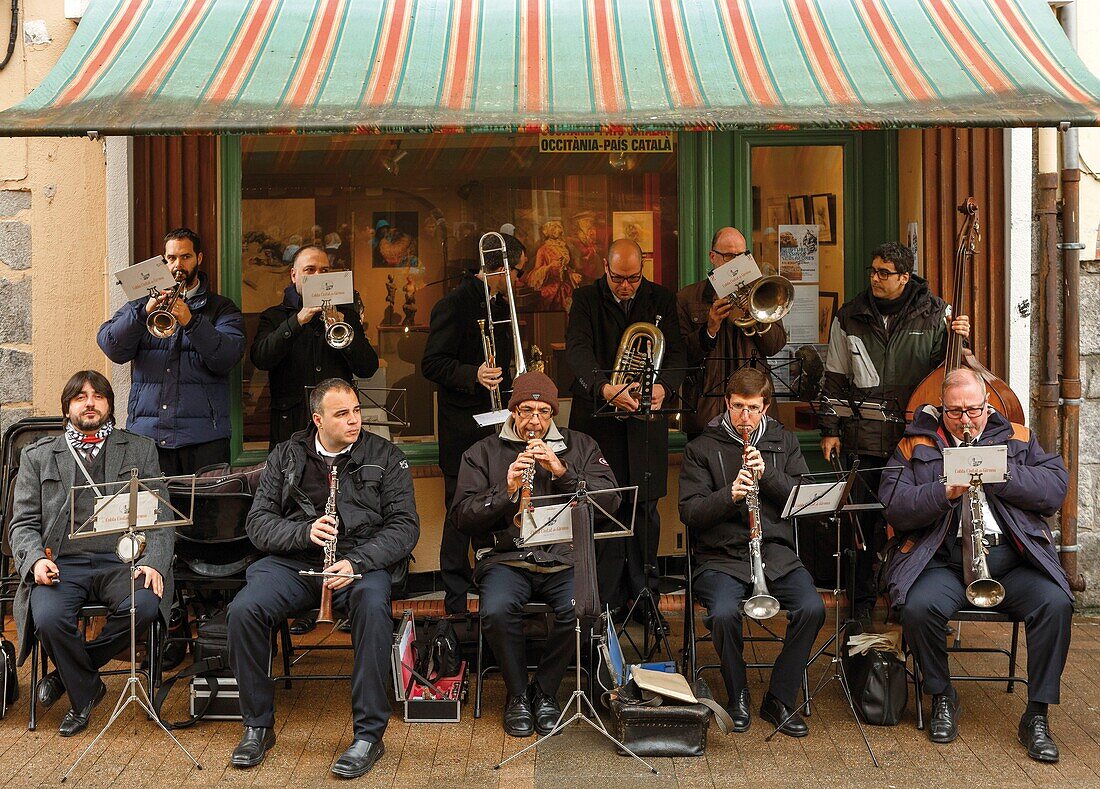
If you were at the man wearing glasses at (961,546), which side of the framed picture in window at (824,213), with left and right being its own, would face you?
front

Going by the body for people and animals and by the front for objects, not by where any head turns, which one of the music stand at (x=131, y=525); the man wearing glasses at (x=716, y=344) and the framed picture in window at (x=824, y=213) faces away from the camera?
the music stand

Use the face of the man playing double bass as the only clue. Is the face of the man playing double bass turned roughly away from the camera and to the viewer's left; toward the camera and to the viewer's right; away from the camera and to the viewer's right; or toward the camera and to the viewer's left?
toward the camera and to the viewer's left

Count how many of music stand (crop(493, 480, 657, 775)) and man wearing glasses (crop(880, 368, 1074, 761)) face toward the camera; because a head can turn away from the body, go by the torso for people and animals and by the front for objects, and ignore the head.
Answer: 1

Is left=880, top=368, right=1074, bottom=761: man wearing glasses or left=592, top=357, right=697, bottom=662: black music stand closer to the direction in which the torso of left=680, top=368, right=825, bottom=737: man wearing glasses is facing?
the man wearing glasses

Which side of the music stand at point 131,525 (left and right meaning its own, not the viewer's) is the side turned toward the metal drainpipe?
right
